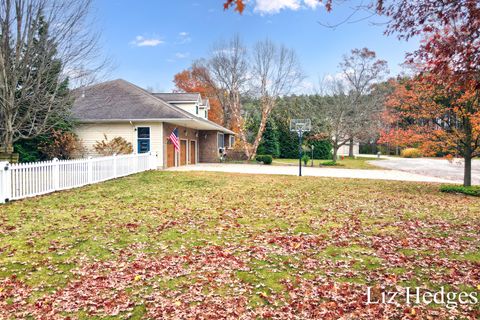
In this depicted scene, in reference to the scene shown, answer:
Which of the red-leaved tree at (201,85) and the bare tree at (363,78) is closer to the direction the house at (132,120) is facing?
the bare tree

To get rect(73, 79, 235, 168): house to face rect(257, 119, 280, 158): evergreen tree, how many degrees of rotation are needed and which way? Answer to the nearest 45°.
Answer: approximately 45° to its left

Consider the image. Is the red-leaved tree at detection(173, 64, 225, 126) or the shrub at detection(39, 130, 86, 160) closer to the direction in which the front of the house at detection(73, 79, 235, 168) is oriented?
the red-leaved tree

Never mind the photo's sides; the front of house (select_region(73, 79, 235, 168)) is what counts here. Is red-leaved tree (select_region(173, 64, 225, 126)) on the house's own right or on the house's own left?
on the house's own left

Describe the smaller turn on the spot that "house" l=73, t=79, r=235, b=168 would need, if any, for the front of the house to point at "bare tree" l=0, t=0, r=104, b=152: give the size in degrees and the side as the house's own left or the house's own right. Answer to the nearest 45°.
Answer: approximately 90° to the house's own right

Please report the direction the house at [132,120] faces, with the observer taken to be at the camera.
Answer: facing to the right of the viewer

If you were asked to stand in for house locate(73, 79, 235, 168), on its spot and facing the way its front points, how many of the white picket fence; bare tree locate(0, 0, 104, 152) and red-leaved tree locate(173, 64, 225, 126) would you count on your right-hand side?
2
